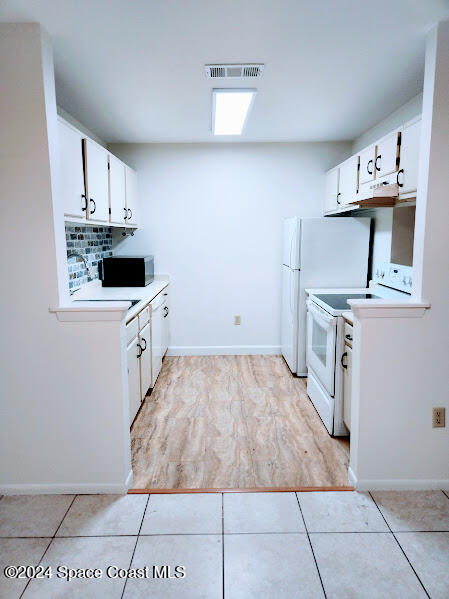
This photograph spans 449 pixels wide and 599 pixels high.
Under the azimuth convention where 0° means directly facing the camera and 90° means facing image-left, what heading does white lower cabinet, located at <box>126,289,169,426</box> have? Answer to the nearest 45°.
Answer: approximately 270°

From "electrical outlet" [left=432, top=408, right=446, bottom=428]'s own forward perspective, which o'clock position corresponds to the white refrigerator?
The white refrigerator is roughly at 5 o'clock from the electrical outlet.

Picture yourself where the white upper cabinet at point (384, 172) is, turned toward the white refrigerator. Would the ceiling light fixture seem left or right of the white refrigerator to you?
left

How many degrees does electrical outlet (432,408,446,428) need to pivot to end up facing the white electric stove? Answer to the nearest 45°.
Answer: approximately 135° to its right

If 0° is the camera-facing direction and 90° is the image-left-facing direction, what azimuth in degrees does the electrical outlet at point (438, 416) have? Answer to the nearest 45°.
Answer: approximately 0°

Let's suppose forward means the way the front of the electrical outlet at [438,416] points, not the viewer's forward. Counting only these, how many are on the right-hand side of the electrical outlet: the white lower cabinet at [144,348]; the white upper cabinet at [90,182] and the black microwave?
3
